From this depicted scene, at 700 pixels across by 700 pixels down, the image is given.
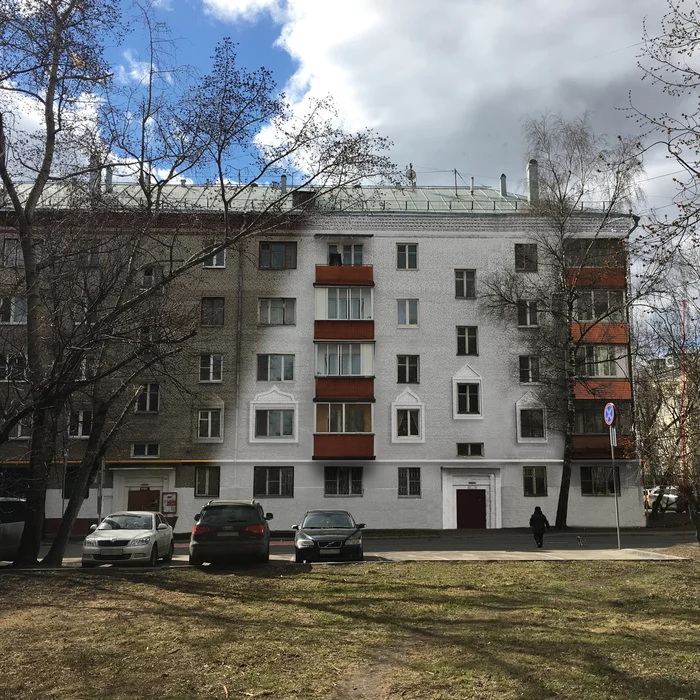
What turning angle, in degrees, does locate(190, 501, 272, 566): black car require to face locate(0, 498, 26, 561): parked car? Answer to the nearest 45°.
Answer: approximately 45° to its left

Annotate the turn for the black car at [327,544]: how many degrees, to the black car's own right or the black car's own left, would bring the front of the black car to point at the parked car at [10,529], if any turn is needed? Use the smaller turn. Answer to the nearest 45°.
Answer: approximately 90° to the black car's own right

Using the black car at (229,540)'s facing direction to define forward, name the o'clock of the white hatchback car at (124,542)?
The white hatchback car is roughly at 10 o'clock from the black car.

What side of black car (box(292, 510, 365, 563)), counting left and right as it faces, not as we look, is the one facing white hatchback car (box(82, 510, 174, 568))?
right

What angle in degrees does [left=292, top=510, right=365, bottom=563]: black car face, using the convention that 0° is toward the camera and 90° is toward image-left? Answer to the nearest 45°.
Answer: approximately 0°

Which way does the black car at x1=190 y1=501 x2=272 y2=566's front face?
away from the camera
